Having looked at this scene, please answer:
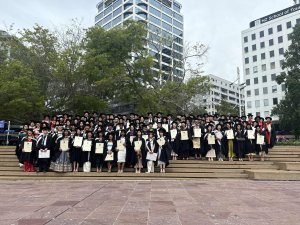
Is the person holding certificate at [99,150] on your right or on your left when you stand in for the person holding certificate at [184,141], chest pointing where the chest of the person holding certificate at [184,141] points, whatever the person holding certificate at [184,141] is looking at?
on your right

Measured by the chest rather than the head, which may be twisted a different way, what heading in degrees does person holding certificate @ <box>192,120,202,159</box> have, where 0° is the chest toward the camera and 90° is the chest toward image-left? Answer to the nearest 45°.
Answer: approximately 0°

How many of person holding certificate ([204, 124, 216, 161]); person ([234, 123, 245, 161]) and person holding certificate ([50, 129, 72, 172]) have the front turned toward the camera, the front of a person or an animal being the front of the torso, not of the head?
3

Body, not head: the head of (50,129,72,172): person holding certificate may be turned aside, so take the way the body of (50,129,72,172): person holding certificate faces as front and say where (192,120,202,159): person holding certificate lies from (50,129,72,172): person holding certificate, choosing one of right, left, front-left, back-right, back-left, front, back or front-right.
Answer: left

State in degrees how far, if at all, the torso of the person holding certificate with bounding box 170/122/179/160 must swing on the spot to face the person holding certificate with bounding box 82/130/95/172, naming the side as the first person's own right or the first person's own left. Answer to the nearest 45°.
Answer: approximately 90° to the first person's own right

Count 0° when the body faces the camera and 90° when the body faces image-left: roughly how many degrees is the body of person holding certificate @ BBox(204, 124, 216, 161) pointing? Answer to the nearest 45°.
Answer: approximately 0°

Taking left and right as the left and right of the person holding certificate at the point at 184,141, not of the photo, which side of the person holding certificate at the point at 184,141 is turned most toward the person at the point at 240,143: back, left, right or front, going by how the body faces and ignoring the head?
left

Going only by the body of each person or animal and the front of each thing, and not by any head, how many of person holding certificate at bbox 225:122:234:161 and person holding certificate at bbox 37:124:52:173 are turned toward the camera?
2
